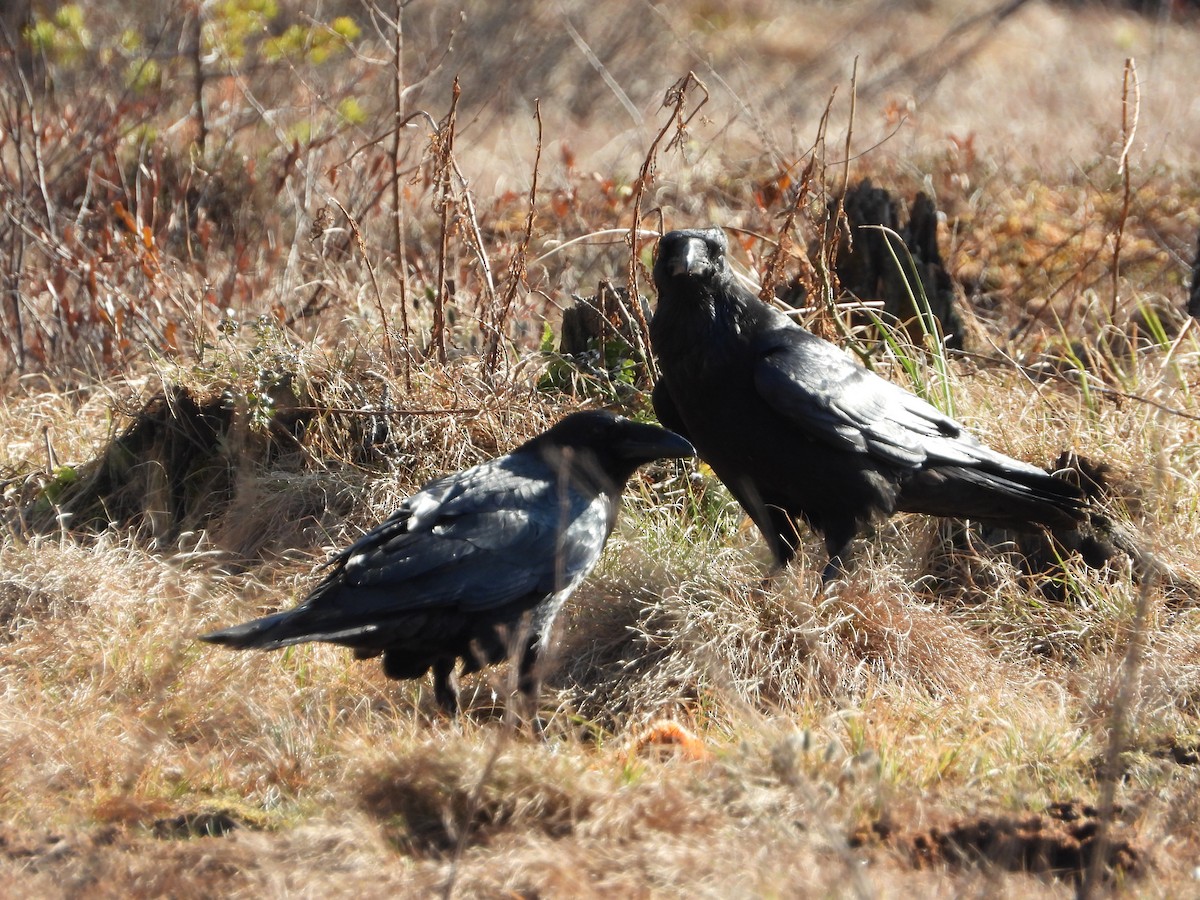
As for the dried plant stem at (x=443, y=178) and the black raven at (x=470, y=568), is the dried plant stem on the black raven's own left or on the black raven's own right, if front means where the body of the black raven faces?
on the black raven's own left

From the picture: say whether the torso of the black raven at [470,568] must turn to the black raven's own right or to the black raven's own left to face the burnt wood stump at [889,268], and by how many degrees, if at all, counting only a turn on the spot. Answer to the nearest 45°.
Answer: approximately 45° to the black raven's own left

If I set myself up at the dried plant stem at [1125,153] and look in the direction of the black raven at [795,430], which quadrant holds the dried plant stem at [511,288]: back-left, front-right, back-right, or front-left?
front-right

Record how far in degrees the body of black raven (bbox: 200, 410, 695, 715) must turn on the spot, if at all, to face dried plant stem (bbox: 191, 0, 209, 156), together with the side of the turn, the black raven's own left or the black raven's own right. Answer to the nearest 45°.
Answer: approximately 90° to the black raven's own left

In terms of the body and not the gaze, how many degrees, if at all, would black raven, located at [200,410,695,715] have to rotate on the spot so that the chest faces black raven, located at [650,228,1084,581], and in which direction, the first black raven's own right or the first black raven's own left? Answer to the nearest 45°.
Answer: approximately 45° to the first black raven's own left

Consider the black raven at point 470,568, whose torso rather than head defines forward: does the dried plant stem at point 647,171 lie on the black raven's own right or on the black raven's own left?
on the black raven's own left

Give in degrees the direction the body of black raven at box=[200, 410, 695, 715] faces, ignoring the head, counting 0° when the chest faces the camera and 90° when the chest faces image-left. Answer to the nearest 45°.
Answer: approximately 270°

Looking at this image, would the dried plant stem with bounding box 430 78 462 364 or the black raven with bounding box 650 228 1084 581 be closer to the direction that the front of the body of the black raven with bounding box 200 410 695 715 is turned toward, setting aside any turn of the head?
the black raven

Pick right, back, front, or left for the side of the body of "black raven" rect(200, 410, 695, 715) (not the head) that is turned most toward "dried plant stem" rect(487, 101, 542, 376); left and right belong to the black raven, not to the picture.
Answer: left

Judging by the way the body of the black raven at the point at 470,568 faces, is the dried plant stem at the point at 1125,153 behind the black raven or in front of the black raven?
in front
